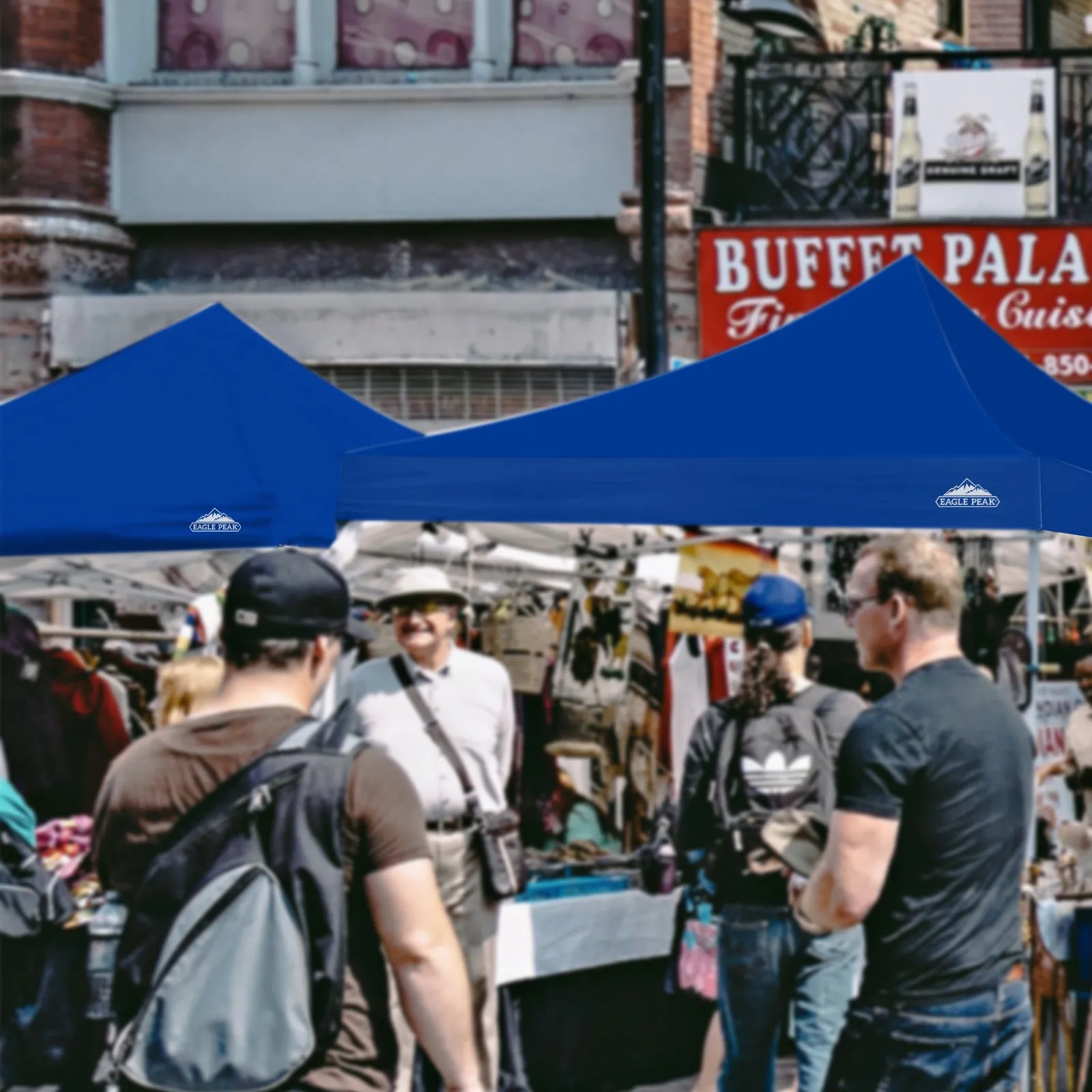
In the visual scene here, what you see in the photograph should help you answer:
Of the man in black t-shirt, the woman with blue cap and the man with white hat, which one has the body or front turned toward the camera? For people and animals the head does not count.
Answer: the man with white hat

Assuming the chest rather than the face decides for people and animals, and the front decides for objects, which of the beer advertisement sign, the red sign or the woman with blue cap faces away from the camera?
the woman with blue cap

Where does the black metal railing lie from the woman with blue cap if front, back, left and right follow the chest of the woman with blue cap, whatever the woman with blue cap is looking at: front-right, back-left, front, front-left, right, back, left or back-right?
front

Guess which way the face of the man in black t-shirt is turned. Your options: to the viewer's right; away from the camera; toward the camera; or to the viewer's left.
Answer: to the viewer's left

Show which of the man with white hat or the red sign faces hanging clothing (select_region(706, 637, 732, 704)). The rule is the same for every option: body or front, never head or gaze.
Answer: the red sign

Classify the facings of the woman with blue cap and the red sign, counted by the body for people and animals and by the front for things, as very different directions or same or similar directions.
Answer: very different directions

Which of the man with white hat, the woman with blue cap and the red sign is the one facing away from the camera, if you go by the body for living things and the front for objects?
the woman with blue cap

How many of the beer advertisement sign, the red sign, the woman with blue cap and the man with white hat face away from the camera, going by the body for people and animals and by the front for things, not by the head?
1

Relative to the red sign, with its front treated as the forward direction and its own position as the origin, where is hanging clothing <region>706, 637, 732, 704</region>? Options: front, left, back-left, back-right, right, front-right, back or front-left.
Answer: front

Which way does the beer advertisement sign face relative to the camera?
toward the camera

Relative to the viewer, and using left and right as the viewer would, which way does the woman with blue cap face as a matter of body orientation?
facing away from the viewer

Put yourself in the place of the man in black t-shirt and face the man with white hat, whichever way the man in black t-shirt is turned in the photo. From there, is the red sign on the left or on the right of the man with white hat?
right

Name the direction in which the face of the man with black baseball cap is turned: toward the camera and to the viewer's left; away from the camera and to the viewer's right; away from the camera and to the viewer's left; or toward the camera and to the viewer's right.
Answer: away from the camera and to the viewer's right

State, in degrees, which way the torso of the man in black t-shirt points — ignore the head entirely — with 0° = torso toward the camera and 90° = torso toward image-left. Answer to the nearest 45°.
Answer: approximately 135°

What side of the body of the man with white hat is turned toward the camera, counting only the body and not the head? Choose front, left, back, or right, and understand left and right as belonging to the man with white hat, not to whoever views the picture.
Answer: front

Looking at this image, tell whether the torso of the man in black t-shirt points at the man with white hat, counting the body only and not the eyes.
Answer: yes
